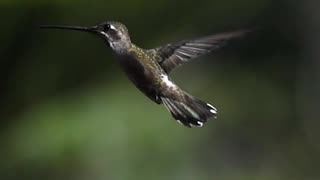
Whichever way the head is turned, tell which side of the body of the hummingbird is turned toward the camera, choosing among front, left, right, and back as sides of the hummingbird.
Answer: left
